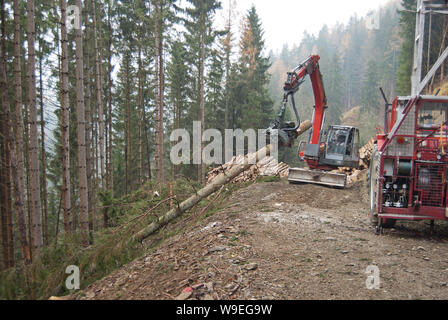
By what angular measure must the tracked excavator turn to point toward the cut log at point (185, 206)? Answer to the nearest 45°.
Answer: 0° — it already faces it

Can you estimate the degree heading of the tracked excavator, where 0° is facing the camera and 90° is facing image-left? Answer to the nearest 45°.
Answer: approximately 45°

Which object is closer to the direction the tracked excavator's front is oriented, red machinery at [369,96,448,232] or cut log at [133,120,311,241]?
the cut log

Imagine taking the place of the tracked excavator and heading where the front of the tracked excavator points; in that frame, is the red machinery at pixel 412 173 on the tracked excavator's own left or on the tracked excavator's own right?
on the tracked excavator's own left
